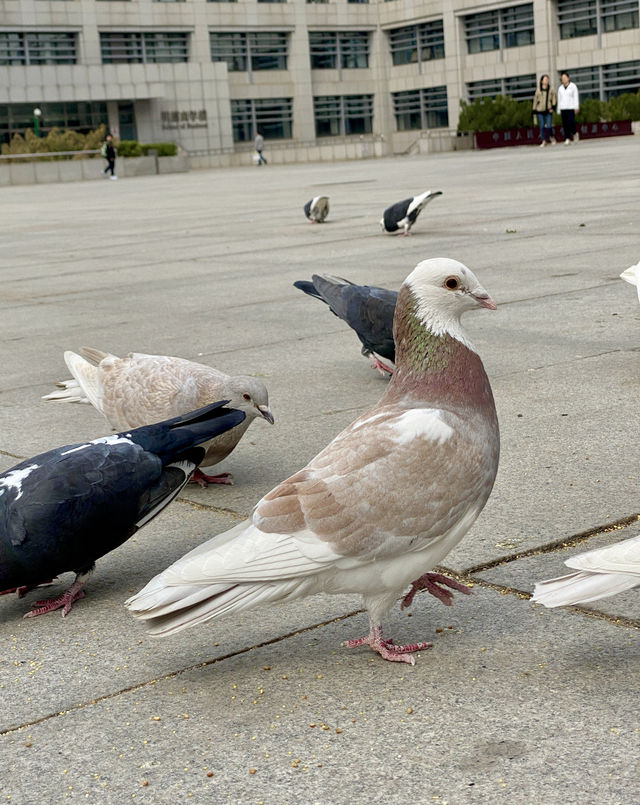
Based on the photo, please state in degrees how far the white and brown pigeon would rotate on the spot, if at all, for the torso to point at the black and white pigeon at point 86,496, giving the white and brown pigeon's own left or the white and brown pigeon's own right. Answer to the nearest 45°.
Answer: approximately 135° to the white and brown pigeon's own left

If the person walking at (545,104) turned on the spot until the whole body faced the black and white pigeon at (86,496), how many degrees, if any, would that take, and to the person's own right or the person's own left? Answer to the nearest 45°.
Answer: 0° — they already face it

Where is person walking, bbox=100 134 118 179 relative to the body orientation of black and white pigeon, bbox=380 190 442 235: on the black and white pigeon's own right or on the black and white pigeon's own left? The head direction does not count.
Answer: on the black and white pigeon's own right

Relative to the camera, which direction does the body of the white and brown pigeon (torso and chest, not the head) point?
to the viewer's right

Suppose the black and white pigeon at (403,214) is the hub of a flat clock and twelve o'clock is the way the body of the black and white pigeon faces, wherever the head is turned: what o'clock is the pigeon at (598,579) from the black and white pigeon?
The pigeon is roughly at 9 o'clock from the black and white pigeon.

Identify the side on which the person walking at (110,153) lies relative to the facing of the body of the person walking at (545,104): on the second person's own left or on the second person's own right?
on the second person's own right

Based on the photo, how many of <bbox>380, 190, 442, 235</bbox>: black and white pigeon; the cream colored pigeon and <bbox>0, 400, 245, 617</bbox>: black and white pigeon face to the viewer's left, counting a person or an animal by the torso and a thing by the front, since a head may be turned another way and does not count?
2

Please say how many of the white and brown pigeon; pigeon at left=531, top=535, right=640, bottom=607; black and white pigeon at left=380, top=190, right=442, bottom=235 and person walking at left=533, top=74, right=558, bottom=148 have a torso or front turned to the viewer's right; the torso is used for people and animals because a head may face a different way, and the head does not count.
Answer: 2

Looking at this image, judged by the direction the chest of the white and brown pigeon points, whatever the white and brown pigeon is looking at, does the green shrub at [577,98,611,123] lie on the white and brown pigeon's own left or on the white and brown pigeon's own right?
on the white and brown pigeon's own left

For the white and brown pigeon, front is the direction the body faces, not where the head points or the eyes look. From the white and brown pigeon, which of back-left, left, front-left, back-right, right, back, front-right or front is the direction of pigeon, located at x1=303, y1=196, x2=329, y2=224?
left

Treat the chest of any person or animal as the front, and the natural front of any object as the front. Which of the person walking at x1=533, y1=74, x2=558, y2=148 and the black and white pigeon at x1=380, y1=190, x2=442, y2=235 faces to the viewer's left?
the black and white pigeon

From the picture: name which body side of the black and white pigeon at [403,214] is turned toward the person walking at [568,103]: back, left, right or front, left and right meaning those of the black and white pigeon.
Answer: right

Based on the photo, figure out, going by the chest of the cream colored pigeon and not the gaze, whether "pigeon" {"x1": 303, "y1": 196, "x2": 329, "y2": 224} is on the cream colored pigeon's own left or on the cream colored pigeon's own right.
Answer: on the cream colored pigeon's own left

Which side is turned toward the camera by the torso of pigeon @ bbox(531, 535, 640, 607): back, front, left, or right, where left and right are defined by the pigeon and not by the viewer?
right

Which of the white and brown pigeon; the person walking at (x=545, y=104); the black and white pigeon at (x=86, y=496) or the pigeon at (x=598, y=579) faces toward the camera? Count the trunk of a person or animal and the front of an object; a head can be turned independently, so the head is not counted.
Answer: the person walking

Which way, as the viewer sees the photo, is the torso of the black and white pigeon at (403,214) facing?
to the viewer's left
